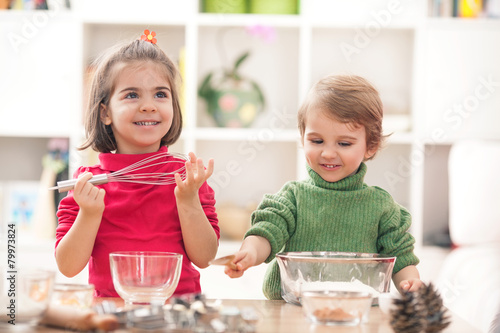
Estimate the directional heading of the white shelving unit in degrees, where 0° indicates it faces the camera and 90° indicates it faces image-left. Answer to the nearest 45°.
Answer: approximately 0°

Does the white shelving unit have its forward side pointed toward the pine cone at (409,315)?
yes

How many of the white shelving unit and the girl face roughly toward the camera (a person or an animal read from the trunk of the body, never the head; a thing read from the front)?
2

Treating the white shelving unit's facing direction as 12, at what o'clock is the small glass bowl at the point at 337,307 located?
The small glass bowl is roughly at 12 o'clock from the white shelving unit.

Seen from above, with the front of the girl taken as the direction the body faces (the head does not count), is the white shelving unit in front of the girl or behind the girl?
behind
